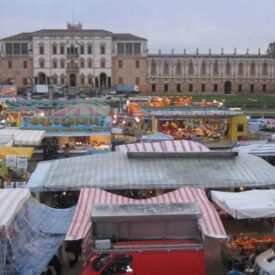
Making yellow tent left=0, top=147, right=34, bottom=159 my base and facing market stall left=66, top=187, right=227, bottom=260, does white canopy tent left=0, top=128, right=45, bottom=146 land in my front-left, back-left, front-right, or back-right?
back-left

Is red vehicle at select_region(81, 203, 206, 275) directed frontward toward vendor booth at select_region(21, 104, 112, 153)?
no

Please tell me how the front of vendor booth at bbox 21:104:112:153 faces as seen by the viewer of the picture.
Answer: facing the viewer

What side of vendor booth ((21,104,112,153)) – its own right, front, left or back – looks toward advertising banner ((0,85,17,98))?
back

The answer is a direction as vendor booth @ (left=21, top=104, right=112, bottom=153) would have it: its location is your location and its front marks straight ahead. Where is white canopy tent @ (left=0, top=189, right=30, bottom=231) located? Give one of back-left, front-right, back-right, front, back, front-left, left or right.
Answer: front

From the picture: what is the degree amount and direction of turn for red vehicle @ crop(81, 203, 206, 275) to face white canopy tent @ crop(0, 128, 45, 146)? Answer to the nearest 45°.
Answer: approximately 90° to its right

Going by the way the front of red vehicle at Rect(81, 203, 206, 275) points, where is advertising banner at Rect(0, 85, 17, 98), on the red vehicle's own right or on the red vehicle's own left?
on the red vehicle's own right

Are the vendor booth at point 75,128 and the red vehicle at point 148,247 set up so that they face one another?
no

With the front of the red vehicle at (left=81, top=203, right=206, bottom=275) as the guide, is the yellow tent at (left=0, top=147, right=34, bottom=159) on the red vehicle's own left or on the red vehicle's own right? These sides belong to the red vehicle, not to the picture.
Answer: on the red vehicle's own right

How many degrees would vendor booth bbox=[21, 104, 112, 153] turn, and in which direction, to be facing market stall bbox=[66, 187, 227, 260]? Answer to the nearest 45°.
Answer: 0° — it already faces it

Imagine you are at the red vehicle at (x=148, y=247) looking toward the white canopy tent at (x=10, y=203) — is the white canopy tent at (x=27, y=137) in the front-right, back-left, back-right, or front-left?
front-right
